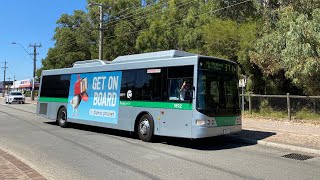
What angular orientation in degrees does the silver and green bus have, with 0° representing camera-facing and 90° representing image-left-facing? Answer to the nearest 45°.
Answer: approximately 315°

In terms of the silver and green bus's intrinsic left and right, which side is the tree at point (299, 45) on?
on its left

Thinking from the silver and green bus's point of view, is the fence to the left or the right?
on its left
